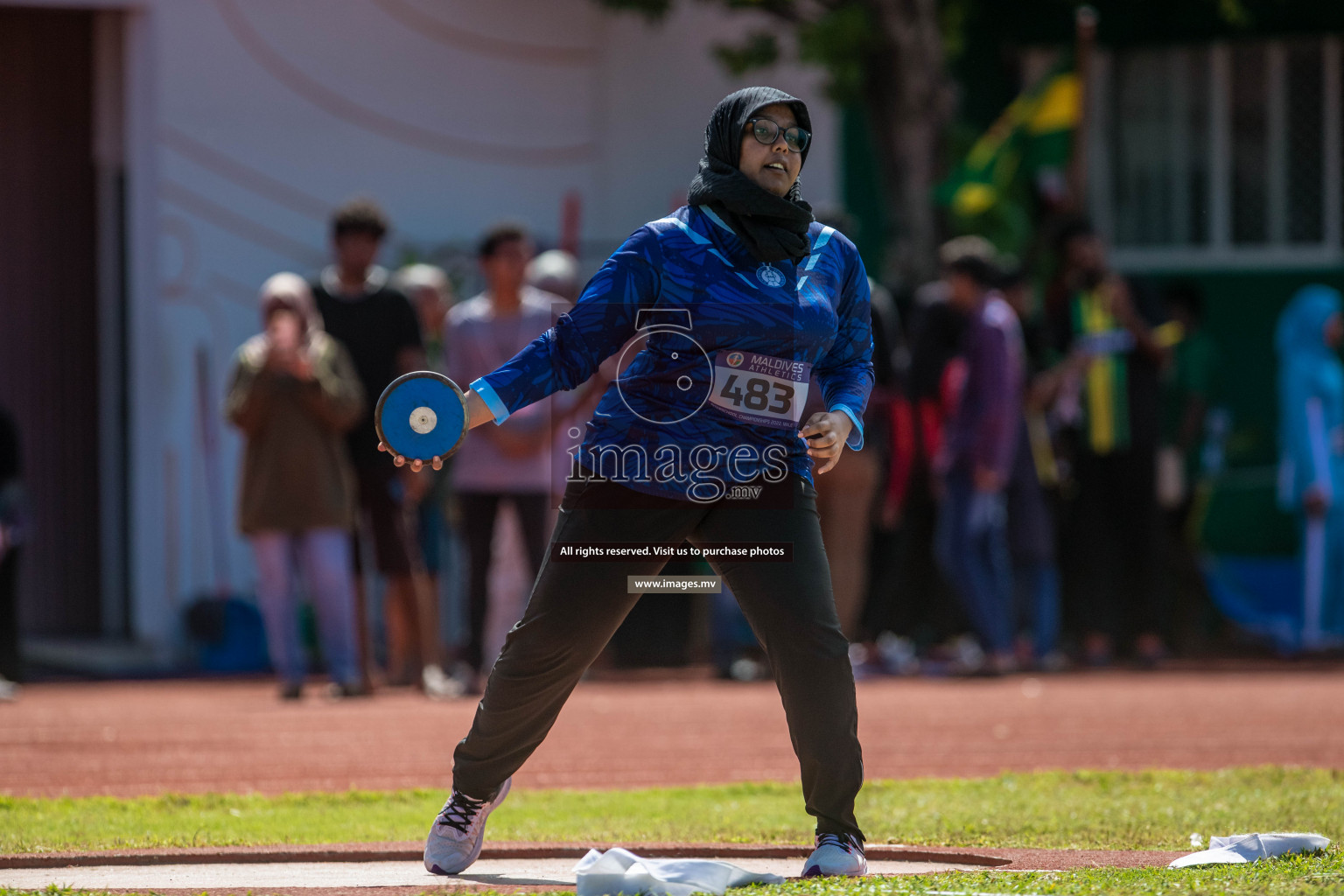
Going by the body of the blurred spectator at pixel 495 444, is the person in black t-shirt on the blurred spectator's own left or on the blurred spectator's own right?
on the blurred spectator's own right

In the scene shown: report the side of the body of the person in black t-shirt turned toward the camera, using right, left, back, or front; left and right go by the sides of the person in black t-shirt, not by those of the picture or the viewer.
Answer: front

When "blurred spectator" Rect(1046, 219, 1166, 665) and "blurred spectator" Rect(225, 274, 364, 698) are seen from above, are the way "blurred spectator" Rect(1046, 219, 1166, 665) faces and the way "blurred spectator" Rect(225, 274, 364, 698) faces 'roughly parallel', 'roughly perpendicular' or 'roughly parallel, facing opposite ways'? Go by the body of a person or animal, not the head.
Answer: roughly parallel

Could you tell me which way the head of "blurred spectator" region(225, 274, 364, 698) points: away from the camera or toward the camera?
toward the camera

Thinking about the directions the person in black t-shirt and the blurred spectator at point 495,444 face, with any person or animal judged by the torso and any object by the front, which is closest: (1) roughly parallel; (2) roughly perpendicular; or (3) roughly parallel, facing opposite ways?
roughly parallel

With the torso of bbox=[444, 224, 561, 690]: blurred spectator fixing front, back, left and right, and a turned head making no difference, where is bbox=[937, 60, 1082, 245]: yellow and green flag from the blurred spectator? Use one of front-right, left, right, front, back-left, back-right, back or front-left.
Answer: back-left

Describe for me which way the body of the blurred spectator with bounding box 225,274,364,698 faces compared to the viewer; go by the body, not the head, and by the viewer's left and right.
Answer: facing the viewer

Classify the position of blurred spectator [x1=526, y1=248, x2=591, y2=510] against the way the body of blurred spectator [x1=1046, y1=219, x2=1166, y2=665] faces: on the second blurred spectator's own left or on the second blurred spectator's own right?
on the second blurred spectator's own right

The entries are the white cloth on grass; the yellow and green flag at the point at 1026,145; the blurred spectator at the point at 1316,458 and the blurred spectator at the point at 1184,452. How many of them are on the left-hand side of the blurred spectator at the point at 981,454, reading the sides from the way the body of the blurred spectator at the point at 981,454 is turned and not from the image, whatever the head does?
1
